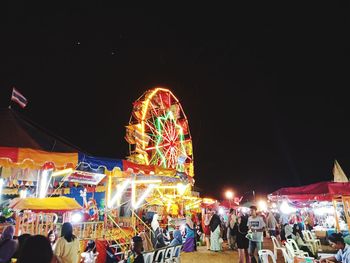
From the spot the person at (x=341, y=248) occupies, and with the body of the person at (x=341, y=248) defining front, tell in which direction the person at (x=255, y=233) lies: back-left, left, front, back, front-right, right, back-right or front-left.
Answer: front-right

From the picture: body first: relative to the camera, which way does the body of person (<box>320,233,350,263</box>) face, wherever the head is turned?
to the viewer's left

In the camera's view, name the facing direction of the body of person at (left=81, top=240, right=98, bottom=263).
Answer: away from the camera

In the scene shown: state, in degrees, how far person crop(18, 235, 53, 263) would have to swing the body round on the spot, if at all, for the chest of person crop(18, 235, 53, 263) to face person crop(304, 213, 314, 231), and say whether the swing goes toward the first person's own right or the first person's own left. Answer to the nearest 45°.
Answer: approximately 45° to the first person's own right

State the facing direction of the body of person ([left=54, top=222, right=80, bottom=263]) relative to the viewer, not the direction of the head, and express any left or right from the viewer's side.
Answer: facing away from the viewer

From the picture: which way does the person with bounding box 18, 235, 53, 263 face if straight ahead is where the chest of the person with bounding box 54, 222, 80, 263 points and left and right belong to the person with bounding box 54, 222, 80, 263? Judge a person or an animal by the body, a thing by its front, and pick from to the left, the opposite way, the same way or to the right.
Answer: the same way

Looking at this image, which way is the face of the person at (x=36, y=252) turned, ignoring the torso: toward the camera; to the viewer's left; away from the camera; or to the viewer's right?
away from the camera

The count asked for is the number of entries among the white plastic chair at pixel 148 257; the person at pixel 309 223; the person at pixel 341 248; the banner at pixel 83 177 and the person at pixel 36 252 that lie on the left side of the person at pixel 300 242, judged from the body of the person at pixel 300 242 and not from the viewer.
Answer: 1

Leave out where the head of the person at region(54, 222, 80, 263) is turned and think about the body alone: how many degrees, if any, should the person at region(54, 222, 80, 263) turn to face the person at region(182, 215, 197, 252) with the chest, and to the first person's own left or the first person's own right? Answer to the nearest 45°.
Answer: approximately 45° to the first person's own right

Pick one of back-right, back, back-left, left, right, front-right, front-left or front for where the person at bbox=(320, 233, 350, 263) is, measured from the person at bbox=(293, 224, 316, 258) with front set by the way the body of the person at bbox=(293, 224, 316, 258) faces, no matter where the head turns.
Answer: right
